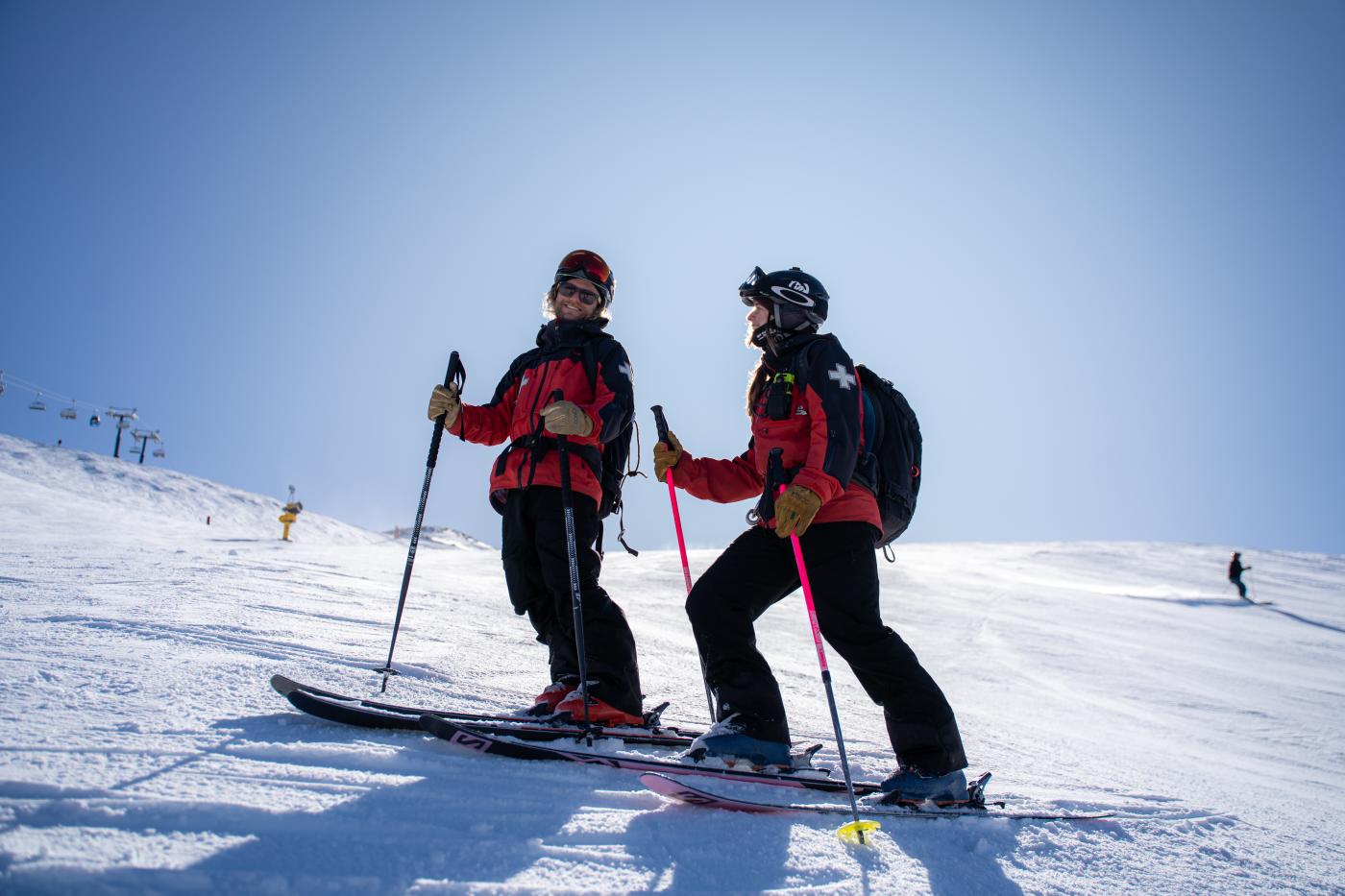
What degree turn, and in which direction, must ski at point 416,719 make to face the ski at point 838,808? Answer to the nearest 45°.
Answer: approximately 135° to its left

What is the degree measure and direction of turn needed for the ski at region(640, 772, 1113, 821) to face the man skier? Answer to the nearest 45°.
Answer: approximately 45° to its right

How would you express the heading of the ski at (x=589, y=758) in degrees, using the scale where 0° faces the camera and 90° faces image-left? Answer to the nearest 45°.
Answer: approximately 90°

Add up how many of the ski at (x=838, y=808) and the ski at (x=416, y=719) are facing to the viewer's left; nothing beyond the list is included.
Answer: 2

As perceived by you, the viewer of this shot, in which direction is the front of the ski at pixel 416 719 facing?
facing to the left of the viewer

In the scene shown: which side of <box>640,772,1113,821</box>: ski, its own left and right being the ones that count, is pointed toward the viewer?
left
